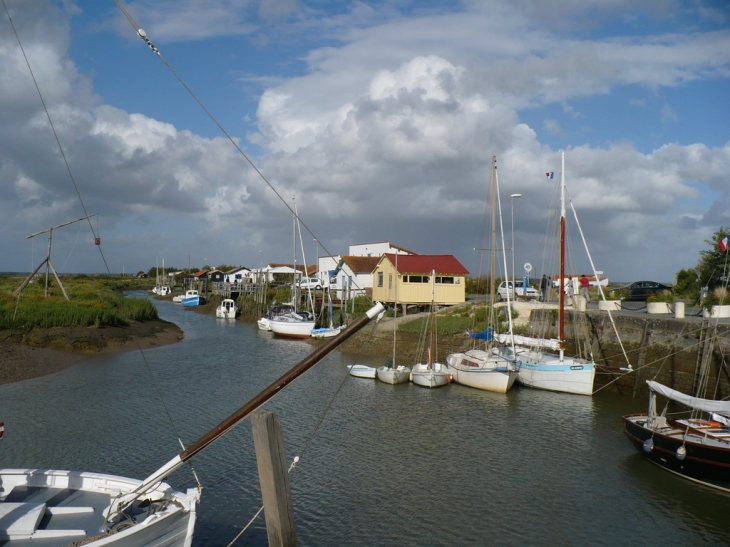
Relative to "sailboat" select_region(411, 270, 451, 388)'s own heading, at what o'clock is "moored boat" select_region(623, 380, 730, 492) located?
The moored boat is roughly at 11 o'clock from the sailboat.

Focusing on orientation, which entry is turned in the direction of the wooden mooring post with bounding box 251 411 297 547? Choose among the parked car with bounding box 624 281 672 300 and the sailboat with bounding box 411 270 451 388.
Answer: the sailboat

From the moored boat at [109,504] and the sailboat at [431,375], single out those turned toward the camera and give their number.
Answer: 1

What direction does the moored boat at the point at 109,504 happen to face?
to the viewer's right

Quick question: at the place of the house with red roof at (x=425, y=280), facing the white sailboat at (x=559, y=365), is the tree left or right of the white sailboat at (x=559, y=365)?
left
